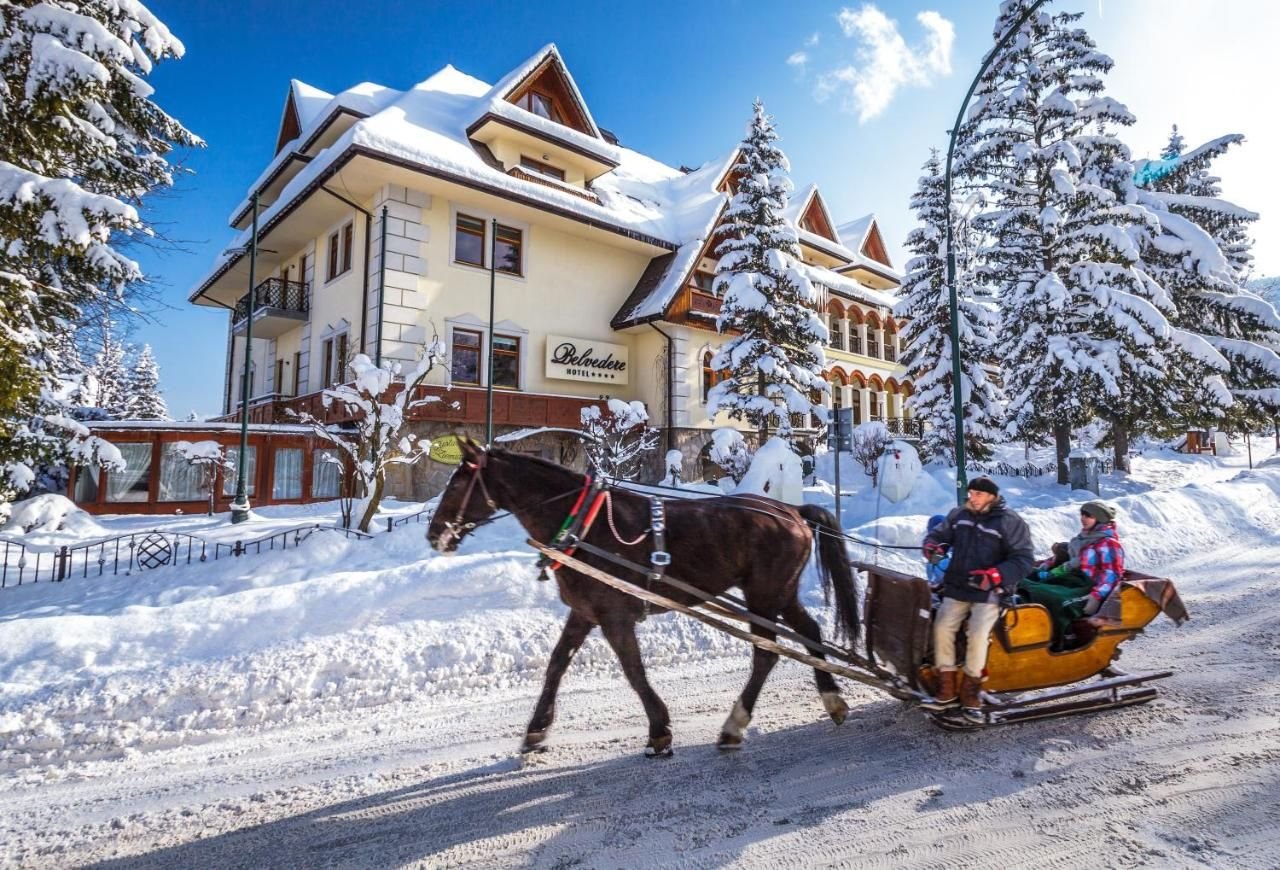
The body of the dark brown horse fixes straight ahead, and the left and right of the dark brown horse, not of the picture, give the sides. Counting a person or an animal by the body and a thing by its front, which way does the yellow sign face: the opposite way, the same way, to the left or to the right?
to the left

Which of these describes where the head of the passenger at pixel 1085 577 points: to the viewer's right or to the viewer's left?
to the viewer's left

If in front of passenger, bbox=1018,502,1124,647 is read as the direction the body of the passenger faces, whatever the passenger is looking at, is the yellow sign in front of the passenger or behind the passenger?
in front

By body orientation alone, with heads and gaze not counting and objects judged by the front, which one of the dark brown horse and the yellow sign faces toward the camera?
the yellow sign

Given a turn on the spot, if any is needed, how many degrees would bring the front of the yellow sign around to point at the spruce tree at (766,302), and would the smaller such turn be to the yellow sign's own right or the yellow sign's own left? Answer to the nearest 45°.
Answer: approximately 90° to the yellow sign's own left

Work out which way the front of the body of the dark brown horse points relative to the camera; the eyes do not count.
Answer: to the viewer's left

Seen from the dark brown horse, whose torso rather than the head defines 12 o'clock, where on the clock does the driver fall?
The driver is roughly at 6 o'clock from the dark brown horse.

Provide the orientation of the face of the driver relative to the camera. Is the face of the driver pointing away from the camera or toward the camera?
toward the camera

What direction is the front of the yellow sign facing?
toward the camera

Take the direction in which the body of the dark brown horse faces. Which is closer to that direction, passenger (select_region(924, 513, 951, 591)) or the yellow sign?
the yellow sign

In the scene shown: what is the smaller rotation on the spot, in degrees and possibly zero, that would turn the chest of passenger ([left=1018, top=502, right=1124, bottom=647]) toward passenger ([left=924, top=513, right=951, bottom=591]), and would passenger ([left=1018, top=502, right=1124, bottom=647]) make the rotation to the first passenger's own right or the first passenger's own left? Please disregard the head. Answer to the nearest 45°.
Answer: approximately 45° to the first passenger's own left

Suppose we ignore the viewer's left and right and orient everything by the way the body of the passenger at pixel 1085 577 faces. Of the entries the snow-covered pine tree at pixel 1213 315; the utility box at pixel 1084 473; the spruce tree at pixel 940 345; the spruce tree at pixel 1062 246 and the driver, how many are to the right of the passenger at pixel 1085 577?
4

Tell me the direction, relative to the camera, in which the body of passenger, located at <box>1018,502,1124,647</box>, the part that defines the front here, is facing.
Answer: to the viewer's left

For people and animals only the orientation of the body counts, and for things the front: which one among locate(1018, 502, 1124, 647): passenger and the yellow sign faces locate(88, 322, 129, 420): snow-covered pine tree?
the passenger

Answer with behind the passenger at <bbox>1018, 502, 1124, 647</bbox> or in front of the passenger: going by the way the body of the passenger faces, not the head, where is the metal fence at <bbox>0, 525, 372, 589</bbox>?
in front

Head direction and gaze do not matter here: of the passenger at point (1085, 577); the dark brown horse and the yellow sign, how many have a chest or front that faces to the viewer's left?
2
